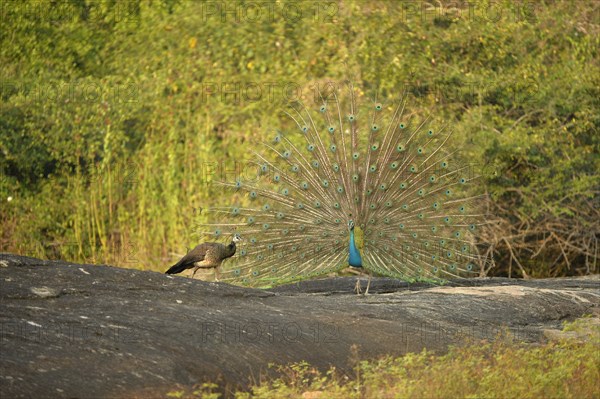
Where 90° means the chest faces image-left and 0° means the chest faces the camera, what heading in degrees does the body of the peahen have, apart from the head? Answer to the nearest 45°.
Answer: approximately 270°

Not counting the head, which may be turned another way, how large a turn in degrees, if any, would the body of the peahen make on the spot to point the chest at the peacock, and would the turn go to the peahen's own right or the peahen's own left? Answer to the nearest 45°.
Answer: approximately 45° to the peahen's own left
